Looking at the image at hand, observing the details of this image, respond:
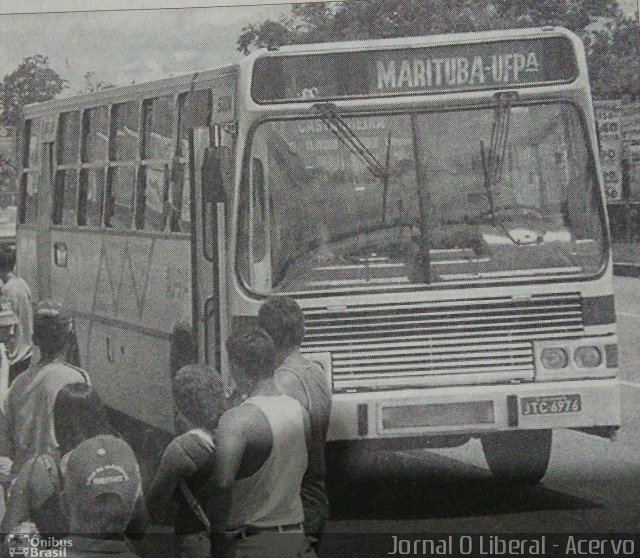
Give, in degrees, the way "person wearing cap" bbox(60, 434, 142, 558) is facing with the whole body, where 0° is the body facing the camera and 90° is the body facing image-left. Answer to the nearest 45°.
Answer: approximately 180°

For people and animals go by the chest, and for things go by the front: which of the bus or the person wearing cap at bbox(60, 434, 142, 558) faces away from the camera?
the person wearing cap

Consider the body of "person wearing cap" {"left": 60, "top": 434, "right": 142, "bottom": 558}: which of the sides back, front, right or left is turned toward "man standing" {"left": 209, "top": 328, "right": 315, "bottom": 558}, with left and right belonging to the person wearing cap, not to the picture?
right

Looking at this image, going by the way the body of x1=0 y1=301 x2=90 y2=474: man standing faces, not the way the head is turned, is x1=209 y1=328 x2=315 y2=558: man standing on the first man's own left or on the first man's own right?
on the first man's own right

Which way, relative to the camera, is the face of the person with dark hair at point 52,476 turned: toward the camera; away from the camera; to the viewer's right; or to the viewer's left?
away from the camera

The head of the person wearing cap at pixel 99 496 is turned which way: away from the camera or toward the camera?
away from the camera

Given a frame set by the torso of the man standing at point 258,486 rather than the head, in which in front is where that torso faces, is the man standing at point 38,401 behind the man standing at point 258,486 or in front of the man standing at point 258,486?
in front

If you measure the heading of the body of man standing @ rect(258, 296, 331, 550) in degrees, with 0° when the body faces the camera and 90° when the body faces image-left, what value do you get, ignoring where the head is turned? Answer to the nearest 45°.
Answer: approximately 135°

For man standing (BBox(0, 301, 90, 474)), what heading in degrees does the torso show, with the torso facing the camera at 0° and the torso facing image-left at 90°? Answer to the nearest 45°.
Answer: approximately 180°

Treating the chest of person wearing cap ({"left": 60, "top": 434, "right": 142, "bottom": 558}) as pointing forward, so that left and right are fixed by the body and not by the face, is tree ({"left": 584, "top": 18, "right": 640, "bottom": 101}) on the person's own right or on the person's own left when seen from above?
on the person's own right
